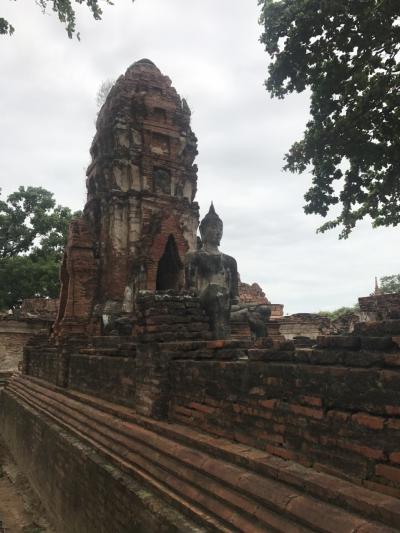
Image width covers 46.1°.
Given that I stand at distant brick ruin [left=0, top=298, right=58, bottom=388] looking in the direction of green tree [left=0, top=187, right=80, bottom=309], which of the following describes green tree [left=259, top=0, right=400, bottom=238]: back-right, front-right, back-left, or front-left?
back-right

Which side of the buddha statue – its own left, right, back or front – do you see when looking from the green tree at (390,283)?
left

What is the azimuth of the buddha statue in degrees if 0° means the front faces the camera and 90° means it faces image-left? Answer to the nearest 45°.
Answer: approximately 315°

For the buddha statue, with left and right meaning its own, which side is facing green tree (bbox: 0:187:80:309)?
back

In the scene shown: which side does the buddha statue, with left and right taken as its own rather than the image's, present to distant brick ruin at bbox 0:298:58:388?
back
